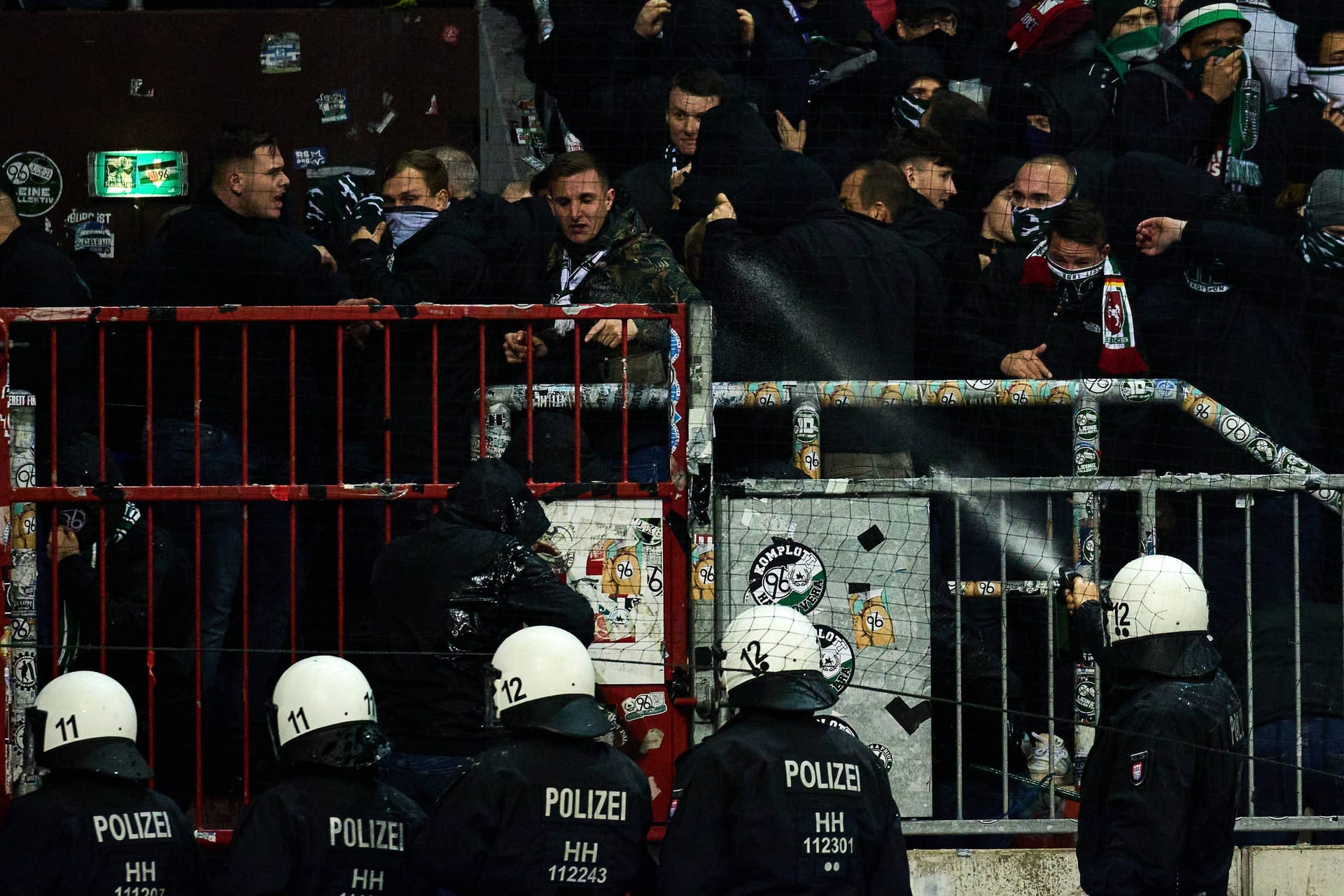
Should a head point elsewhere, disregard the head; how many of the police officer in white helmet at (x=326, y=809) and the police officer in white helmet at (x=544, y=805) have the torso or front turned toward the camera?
0

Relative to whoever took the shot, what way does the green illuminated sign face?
facing the viewer

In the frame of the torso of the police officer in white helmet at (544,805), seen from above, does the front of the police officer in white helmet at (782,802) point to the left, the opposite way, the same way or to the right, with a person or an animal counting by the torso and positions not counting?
the same way

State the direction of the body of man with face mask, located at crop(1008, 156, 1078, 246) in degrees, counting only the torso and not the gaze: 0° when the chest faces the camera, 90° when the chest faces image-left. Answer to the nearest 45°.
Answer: approximately 45°

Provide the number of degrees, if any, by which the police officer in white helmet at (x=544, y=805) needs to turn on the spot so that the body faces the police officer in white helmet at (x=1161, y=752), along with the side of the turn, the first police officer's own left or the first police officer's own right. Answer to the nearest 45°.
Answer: approximately 135° to the first police officer's own right

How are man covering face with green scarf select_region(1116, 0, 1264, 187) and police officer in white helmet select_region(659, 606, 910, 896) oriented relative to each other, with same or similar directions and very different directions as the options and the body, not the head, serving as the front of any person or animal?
very different directions

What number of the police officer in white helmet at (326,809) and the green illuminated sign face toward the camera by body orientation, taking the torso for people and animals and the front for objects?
1

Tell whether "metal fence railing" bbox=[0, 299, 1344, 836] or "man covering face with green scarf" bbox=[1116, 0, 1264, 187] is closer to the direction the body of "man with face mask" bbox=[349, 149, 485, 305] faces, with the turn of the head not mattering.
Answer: the metal fence railing

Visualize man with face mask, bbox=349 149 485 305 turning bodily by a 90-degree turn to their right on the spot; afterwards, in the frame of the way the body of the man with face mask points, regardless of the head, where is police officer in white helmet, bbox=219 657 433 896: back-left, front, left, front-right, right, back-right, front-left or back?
back-left

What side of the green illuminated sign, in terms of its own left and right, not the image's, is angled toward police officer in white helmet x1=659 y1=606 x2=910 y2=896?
front

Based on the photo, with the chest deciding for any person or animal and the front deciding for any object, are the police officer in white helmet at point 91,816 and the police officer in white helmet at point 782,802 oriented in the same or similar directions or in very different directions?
same or similar directions

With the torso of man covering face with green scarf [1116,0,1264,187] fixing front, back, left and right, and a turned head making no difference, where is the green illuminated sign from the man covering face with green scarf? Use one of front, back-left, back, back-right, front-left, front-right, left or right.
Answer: back-right

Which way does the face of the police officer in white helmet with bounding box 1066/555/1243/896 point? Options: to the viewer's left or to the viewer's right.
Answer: to the viewer's left

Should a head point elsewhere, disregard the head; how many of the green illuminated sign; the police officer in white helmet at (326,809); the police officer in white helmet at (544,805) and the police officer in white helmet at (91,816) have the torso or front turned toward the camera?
1

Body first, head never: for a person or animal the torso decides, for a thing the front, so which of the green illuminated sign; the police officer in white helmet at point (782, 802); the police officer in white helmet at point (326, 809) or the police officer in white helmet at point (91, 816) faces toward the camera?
the green illuminated sign

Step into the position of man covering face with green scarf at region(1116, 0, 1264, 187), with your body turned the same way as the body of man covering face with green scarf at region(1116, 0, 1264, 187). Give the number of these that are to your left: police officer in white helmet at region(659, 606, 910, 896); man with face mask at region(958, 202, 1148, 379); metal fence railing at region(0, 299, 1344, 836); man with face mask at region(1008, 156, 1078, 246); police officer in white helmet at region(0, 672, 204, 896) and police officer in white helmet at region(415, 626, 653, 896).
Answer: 0

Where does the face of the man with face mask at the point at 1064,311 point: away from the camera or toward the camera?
toward the camera

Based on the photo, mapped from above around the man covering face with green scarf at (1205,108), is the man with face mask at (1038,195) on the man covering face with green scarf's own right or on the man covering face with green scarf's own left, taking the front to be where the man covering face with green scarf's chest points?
on the man covering face with green scarf's own right
